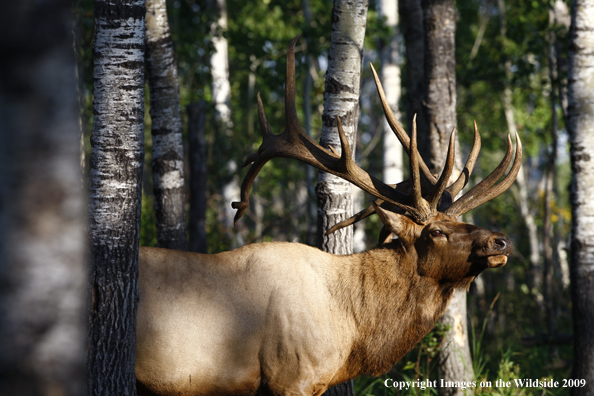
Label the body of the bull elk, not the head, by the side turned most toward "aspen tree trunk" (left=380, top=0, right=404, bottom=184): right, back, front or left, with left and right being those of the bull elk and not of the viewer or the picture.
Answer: left

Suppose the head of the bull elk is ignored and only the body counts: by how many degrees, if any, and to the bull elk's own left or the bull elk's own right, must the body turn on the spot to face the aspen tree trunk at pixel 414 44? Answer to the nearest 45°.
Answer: approximately 90° to the bull elk's own left

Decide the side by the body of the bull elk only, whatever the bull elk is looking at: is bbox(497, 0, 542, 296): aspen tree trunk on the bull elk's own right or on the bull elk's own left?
on the bull elk's own left

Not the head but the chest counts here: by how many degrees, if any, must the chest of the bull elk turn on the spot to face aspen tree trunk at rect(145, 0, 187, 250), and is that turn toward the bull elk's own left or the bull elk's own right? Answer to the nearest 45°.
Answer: approximately 135° to the bull elk's own left

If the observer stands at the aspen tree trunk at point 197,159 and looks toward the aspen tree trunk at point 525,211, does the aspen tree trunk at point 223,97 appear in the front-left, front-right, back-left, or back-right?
front-left

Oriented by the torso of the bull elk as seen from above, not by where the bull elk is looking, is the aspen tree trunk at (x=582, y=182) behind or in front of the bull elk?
in front

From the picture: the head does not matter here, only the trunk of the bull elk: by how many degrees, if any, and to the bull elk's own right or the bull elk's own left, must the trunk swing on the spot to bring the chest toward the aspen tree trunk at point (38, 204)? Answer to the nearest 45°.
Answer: approximately 90° to the bull elk's own right

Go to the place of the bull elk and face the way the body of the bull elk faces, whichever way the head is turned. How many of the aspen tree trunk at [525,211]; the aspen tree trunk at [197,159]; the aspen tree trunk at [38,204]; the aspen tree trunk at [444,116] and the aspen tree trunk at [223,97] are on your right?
1

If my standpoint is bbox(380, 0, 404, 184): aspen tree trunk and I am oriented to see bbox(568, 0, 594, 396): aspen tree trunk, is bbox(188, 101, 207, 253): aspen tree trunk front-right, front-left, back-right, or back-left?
back-right

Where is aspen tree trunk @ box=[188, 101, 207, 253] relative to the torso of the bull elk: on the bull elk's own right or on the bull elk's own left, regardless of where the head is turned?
on the bull elk's own left

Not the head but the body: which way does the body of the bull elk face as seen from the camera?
to the viewer's right

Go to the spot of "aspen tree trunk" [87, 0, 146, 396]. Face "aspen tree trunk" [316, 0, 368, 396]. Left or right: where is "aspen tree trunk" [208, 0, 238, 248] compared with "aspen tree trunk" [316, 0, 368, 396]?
left

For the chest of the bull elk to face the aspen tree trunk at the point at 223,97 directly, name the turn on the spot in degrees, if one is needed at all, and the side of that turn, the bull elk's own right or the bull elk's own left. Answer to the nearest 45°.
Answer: approximately 90° to the bull elk's own left
